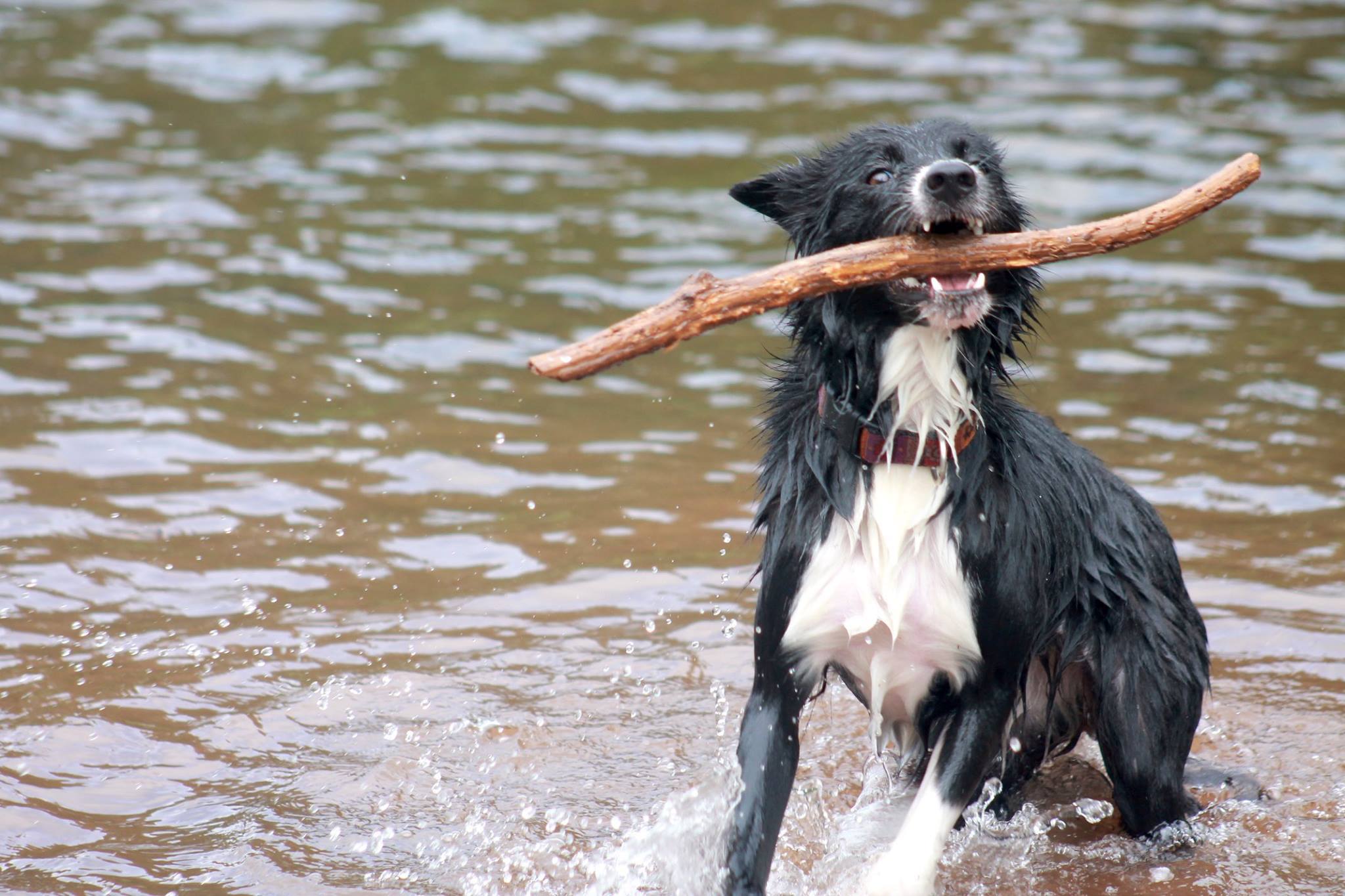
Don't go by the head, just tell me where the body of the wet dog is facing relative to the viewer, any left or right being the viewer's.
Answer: facing the viewer and to the left of the viewer
